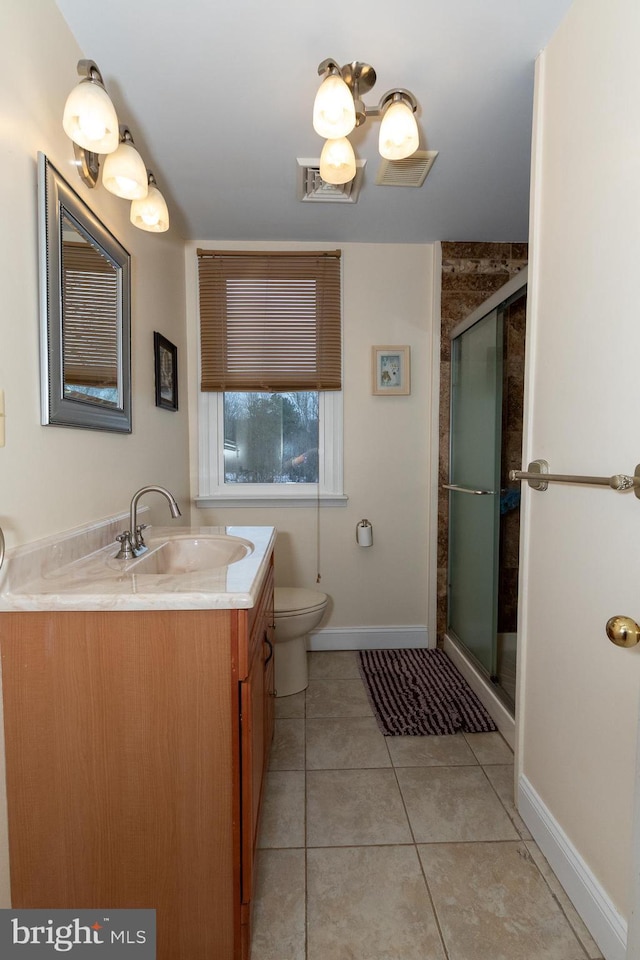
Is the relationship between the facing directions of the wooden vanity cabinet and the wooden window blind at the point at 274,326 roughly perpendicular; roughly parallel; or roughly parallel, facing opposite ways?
roughly perpendicular

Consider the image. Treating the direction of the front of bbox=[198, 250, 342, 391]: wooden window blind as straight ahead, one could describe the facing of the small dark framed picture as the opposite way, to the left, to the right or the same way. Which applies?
to the left

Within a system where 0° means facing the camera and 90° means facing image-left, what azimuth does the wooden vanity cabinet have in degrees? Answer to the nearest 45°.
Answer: approximately 270°

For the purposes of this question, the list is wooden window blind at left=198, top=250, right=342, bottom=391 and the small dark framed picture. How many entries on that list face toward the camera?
1

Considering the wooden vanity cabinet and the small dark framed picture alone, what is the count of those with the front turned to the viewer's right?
2

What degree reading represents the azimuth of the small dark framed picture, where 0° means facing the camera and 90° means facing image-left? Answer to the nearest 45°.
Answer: approximately 270°

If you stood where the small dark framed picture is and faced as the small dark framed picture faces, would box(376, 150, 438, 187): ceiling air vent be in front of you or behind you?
in front

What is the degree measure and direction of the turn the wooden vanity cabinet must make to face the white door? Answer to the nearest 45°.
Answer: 0° — it already faces it

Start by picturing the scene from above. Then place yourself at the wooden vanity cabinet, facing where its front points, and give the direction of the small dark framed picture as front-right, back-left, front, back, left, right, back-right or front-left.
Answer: left
